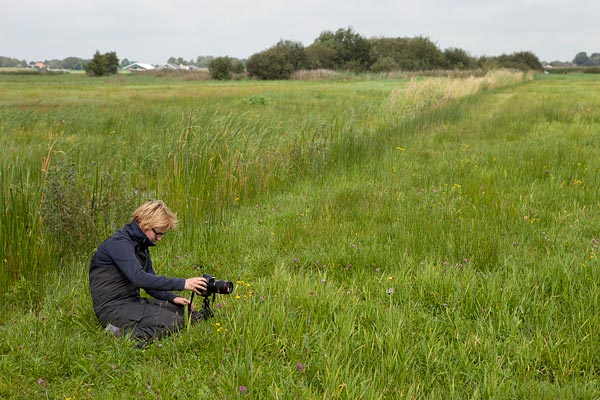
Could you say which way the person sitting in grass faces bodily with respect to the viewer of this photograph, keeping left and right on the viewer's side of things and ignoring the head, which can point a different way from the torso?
facing to the right of the viewer

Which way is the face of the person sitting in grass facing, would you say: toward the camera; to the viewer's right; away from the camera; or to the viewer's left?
to the viewer's right
